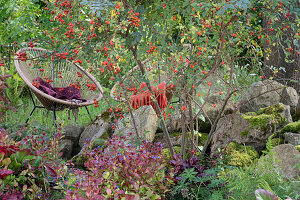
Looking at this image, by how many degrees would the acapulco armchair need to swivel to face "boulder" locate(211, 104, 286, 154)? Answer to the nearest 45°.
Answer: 0° — it already faces it

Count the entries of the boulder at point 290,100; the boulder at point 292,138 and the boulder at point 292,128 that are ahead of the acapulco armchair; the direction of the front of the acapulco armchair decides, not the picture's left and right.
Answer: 3

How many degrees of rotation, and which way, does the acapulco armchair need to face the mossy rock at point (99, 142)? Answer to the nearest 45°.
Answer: approximately 45° to its right

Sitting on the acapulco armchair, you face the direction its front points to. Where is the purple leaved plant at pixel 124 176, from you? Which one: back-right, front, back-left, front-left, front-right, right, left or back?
front-right

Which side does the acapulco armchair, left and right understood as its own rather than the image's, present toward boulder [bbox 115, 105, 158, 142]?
front

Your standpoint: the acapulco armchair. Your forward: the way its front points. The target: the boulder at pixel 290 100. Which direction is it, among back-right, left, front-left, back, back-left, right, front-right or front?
front

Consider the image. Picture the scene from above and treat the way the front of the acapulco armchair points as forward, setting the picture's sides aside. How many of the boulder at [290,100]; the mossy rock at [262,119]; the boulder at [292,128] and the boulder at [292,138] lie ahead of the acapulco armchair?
4

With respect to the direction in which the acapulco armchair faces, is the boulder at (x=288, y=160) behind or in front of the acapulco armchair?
in front

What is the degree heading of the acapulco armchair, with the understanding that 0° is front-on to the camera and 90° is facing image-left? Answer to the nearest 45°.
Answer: approximately 315°

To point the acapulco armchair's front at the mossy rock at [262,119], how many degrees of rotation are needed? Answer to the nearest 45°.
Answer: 0° — it already faces it

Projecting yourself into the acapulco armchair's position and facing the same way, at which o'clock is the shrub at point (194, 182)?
The shrub is roughly at 1 o'clock from the acapulco armchair.

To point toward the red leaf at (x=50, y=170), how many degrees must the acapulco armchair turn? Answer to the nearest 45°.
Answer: approximately 45° to its right
